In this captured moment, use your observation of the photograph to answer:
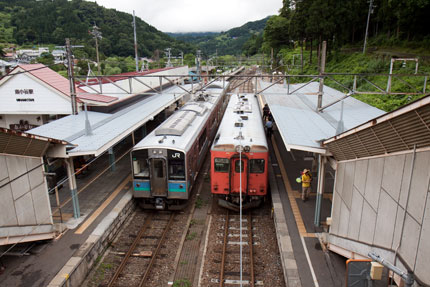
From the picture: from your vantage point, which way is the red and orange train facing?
toward the camera

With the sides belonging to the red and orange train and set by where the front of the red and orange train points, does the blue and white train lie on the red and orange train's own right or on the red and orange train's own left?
on the red and orange train's own right

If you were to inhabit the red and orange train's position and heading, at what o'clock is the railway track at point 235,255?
The railway track is roughly at 12 o'clock from the red and orange train.

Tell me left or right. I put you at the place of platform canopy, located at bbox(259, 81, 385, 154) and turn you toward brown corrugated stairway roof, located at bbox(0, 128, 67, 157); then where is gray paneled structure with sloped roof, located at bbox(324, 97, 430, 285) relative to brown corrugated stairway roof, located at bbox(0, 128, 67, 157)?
left

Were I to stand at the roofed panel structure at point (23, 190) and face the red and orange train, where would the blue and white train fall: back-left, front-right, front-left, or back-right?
front-left

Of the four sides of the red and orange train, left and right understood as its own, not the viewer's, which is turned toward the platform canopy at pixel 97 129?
right

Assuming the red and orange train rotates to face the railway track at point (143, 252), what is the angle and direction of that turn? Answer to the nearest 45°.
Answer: approximately 45° to its right

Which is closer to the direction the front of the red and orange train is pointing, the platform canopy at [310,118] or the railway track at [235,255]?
the railway track

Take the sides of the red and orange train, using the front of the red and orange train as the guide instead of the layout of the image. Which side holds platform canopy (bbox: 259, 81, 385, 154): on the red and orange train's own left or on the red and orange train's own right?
on the red and orange train's own left

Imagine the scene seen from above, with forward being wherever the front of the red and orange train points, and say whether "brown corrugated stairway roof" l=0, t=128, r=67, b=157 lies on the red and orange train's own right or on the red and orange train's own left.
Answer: on the red and orange train's own right
